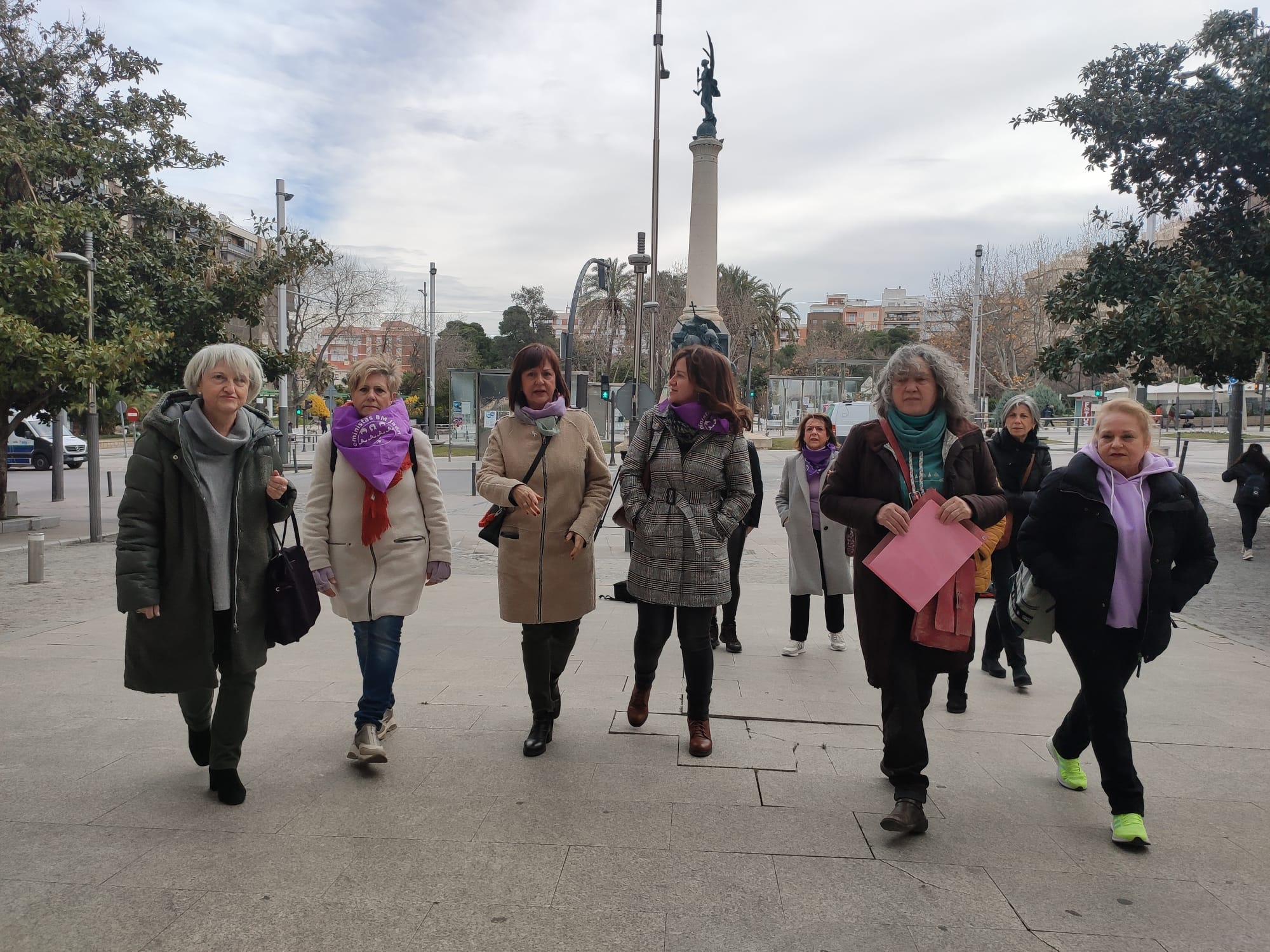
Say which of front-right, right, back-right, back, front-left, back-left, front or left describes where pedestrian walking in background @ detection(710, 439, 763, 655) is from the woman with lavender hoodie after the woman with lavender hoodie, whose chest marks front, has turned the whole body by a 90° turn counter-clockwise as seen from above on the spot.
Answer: back-left

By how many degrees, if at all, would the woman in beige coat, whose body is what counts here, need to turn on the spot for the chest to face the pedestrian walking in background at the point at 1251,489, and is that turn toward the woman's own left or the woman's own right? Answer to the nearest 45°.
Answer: approximately 135° to the woman's own left

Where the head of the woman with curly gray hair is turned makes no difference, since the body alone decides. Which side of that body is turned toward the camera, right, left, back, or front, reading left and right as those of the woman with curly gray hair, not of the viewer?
front

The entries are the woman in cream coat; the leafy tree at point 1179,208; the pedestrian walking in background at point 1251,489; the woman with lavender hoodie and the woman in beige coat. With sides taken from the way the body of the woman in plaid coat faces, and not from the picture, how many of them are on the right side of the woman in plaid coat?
2

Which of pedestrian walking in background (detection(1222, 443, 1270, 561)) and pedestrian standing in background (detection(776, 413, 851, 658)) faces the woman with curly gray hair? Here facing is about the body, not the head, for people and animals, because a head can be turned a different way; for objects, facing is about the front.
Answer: pedestrian standing in background (detection(776, 413, 851, 658))

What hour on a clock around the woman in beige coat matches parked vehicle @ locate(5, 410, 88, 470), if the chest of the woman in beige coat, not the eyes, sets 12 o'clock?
The parked vehicle is roughly at 5 o'clock from the woman in beige coat.

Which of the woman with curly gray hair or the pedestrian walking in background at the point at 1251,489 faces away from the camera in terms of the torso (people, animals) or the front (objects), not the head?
the pedestrian walking in background

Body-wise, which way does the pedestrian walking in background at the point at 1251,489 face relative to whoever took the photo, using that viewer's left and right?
facing away from the viewer

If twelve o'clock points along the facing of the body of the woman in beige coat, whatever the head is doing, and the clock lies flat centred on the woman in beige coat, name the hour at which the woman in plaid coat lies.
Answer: The woman in plaid coat is roughly at 9 o'clock from the woman in beige coat.

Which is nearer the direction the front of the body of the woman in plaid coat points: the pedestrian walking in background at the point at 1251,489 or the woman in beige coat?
the woman in beige coat

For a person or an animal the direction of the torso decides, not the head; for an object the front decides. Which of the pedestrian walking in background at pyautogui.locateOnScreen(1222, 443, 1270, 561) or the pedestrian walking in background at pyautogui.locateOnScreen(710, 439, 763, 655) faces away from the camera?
the pedestrian walking in background at pyautogui.locateOnScreen(1222, 443, 1270, 561)

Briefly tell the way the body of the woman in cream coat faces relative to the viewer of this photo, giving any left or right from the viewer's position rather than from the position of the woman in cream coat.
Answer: facing the viewer

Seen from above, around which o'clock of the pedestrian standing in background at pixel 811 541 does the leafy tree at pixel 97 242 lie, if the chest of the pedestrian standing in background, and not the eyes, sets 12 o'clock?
The leafy tree is roughly at 4 o'clock from the pedestrian standing in background.
